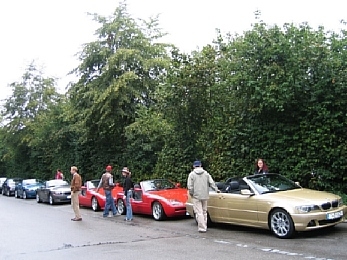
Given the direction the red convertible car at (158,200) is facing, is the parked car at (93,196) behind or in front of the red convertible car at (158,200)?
behind

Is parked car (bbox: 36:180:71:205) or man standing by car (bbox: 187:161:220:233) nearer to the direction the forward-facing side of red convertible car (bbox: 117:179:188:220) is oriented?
the man standing by car

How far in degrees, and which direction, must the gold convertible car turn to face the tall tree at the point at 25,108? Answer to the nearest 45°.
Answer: approximately 180°

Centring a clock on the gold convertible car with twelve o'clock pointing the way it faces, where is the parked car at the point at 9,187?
The parked car is roughly at 6 o'clock from the gold convertible car.

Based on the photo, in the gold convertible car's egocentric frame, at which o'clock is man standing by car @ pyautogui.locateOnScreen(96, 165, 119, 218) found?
The man standing by car is roughly at 6 o'clock from the gold convertible car.

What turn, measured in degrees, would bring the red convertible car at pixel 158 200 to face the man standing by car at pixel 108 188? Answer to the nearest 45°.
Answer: approximately 180°

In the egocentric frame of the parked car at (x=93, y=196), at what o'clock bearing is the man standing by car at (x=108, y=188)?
The man standing by car is roughly at 1 o'clock from the parked car.

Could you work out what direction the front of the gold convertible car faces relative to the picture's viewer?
facing the viewer and to the right of the viewer

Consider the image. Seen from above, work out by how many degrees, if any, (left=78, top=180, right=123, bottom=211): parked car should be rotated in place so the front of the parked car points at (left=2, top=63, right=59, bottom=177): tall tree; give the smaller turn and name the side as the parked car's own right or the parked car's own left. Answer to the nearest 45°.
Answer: approximately 135° to the parked car's own left
